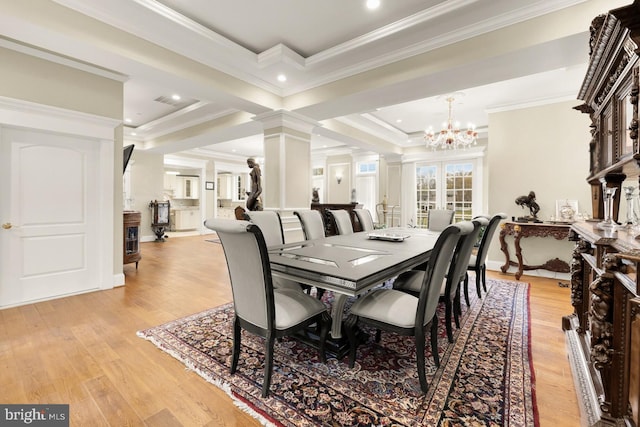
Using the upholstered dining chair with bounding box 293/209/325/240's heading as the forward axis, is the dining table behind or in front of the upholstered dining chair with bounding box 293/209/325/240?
in front

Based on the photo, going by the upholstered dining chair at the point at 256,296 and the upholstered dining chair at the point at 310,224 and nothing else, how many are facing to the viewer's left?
0

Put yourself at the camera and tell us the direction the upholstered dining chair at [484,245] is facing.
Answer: facing to the left of the viewer

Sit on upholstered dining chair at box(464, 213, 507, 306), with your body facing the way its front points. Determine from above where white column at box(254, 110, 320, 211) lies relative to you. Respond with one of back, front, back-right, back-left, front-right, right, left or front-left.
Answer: front

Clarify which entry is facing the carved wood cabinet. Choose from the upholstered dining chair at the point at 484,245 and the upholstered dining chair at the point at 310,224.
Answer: the upholstered dining chair at the point at 310,224

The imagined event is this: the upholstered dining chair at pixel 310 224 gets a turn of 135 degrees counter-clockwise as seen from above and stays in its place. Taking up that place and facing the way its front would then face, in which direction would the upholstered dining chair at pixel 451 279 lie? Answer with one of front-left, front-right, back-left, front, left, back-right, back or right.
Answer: back-right

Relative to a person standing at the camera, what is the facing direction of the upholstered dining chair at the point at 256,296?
facing away from the viewer and to the right of the viewer

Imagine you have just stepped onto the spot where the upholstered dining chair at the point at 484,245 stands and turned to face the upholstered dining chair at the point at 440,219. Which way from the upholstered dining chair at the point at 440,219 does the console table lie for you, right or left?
right

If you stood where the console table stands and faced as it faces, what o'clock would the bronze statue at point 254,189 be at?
The bronze statue is roughly at 2 o'clock from the console table.

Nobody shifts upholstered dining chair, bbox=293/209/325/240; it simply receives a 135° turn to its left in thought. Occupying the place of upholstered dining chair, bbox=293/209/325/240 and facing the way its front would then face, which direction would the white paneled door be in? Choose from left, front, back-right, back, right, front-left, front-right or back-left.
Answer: left

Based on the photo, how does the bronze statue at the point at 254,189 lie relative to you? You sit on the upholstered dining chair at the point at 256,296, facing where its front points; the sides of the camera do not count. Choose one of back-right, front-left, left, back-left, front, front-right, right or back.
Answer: front-left

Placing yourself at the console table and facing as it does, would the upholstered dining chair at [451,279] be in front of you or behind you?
in front

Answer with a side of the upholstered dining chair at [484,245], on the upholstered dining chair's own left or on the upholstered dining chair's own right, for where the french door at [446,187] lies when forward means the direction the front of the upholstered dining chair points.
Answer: on the upholstered dining chair's own right

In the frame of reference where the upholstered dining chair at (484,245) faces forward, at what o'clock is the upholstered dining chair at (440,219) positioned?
the upholstered dining chair at (440,219) is roughly at 2 o'clock from the upholstered dining chair at (484,245).

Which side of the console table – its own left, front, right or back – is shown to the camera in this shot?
front

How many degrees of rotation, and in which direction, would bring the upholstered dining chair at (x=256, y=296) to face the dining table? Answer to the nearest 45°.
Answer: approximately 45° to its right

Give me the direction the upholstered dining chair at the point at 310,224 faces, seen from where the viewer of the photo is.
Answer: facing the viewer and to the right of the viewer

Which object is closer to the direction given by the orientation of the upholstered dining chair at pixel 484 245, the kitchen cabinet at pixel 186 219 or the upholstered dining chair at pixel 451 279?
the kitchen cabinet

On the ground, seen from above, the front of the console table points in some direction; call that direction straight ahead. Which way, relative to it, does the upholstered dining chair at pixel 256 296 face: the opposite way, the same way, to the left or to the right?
the opposite way

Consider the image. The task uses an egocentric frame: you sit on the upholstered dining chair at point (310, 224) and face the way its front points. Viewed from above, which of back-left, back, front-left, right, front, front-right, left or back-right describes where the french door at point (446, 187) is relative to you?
left
